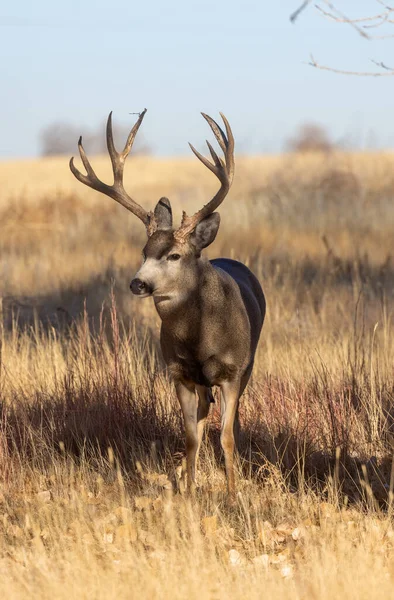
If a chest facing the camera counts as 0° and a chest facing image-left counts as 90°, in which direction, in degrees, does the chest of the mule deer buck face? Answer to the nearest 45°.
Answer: approximately 45°
